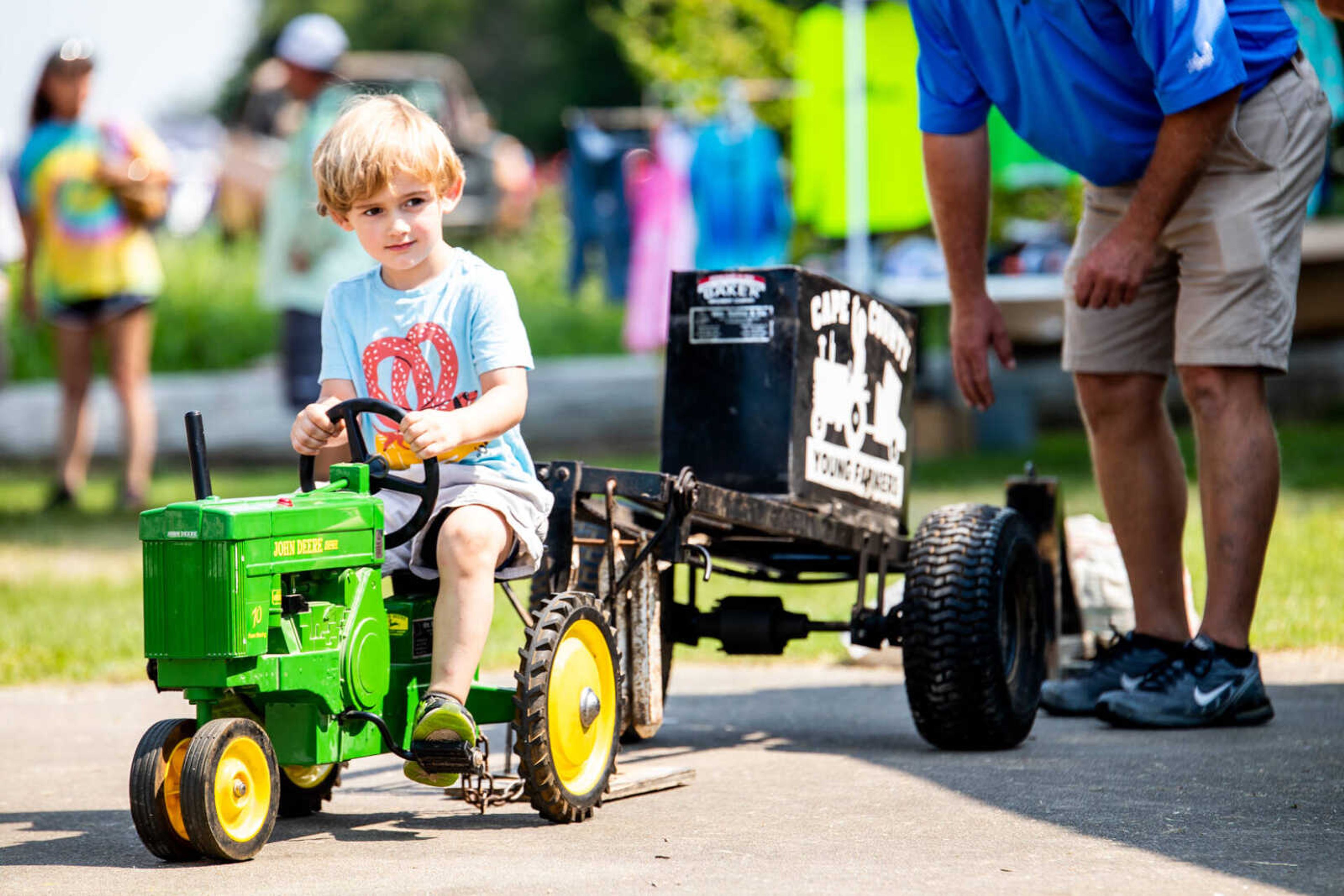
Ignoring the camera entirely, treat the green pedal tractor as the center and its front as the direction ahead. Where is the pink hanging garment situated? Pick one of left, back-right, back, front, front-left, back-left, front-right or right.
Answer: back-right

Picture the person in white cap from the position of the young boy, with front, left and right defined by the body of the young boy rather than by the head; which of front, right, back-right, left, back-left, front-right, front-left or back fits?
back-right

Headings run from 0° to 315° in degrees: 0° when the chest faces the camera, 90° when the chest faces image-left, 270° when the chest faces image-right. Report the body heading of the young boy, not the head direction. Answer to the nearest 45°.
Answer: approximately 45°

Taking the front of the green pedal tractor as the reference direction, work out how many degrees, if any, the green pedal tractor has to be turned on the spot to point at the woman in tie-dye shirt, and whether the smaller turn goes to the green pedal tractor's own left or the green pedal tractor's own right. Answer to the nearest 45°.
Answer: approximately 135° to the green pedal tractor's own right

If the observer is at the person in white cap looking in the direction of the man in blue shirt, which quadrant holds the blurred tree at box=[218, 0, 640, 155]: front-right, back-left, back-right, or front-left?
back-left

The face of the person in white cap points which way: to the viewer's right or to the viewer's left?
to the viewer's left

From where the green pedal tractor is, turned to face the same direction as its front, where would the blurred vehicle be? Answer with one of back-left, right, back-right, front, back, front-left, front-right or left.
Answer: back-right

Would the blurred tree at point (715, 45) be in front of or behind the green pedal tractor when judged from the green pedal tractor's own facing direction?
behind

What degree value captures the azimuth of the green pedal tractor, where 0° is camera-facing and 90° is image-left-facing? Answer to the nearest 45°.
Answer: approximately 45°

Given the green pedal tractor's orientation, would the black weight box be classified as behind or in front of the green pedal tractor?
behind
